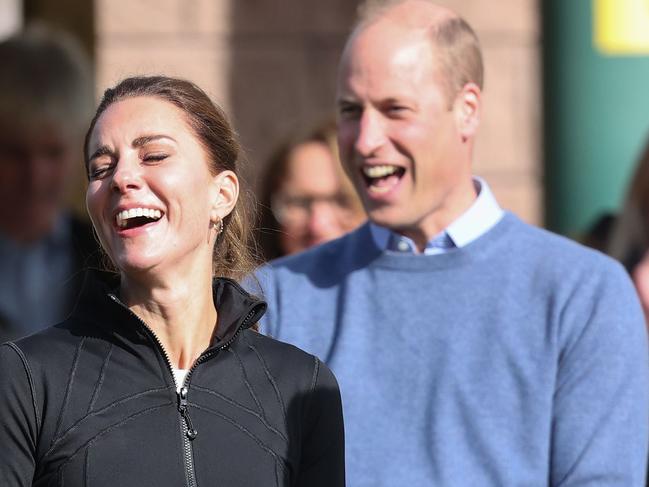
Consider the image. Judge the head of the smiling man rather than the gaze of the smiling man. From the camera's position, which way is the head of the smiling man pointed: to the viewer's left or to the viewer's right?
to the viewer's left

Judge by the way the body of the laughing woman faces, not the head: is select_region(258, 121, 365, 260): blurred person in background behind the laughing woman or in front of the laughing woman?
behind

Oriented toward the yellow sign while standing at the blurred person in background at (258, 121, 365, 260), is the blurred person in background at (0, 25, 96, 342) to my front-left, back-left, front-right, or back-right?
back-left

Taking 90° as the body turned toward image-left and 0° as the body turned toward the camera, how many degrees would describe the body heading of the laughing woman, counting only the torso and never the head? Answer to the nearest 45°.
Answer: approximately 0°

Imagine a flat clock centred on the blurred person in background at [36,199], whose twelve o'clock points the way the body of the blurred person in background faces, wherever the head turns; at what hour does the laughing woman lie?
The laughing woman is roughly at 12 o'clock from the blurred person in background.

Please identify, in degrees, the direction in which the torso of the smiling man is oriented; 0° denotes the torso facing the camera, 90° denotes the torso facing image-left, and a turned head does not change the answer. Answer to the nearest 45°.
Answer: approximately 45°

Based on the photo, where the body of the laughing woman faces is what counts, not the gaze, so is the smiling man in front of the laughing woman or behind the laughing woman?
behind

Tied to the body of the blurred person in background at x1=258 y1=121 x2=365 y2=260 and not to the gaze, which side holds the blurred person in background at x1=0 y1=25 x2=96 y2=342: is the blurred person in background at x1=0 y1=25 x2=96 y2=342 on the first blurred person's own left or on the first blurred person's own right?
on the first blurred person's own right

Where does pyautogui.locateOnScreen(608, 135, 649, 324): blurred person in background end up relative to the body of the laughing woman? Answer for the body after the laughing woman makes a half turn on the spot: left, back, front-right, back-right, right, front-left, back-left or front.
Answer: front-right

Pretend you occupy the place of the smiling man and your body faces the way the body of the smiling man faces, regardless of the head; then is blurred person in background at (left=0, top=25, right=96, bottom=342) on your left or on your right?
on your right

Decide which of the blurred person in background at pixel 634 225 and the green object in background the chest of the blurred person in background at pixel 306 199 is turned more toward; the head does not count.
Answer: the blurred person in background
